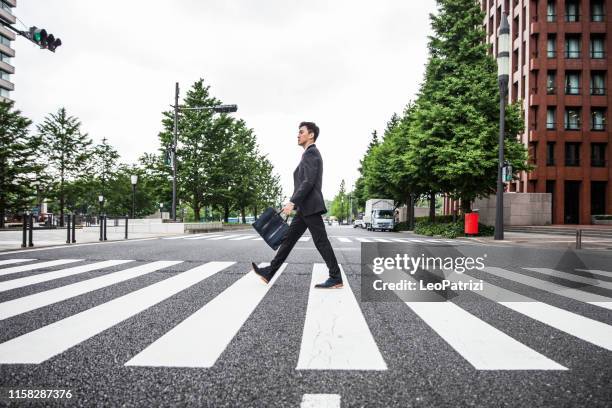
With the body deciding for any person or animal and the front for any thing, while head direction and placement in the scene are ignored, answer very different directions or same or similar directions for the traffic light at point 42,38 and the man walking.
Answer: very different directions

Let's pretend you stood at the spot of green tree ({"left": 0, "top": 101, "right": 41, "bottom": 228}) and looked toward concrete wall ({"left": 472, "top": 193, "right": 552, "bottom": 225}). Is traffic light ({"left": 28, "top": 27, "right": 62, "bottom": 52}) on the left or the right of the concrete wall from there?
right

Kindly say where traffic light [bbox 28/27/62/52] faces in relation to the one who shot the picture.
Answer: facing the viewer and to the right of the viewer
